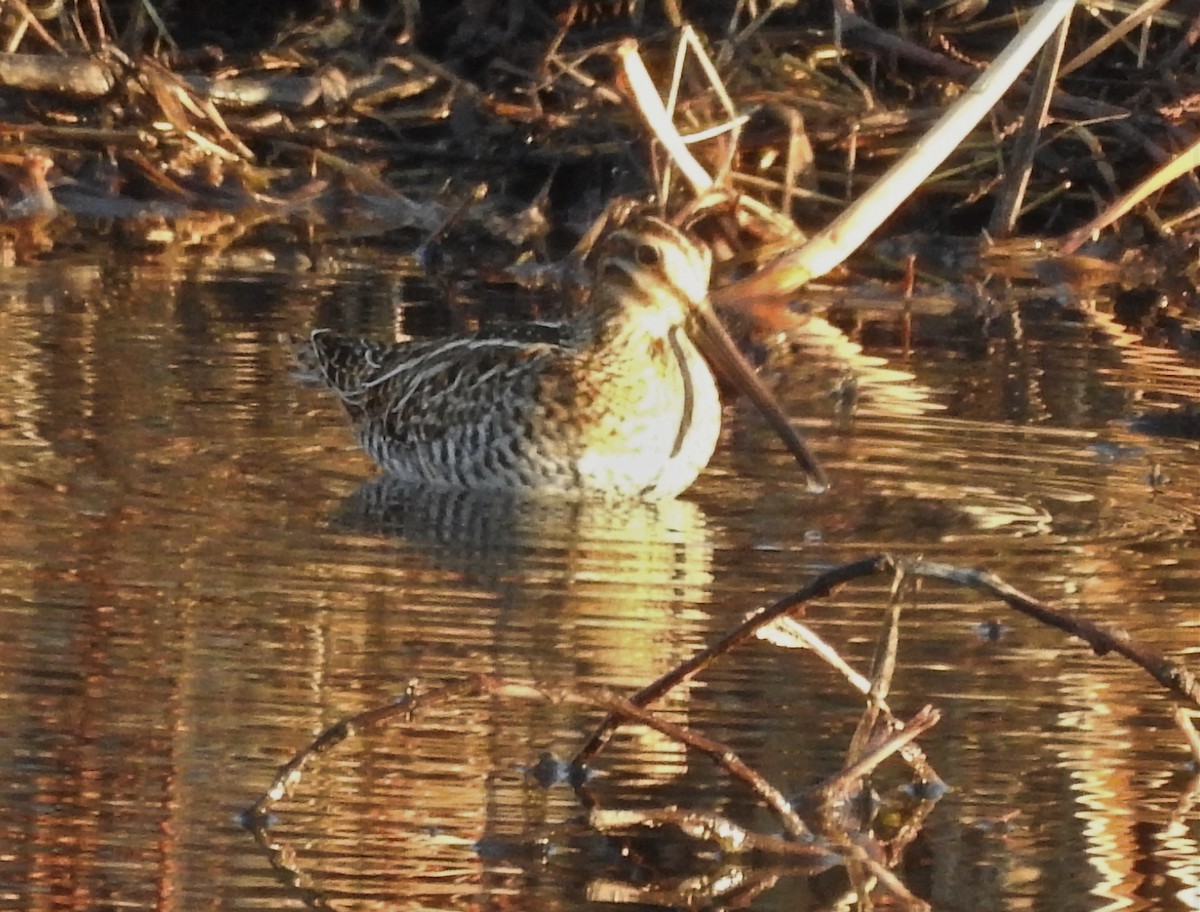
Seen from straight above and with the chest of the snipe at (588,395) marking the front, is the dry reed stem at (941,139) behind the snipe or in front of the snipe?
in front

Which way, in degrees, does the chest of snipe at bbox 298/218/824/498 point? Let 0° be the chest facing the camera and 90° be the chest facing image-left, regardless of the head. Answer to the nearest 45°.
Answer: approximately 270°
